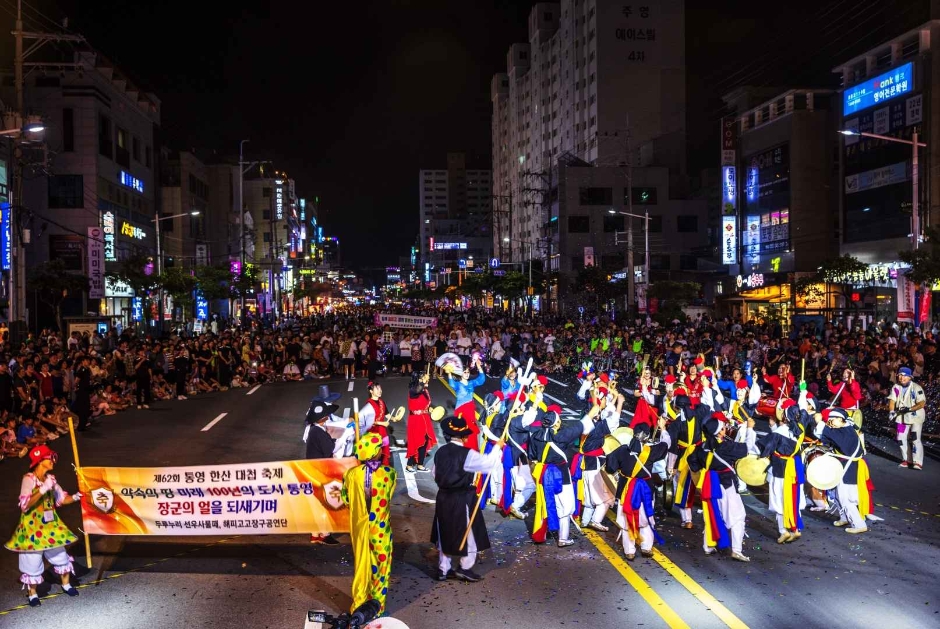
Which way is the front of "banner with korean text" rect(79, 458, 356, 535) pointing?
toward the camera

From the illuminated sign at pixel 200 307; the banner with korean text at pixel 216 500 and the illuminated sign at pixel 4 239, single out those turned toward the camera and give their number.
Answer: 3

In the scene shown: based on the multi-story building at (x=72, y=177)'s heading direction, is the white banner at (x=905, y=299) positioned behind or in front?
in front

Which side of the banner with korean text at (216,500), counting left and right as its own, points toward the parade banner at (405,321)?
back

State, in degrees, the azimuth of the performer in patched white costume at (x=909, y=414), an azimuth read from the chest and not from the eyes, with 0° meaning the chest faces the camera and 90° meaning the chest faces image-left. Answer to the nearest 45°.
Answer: approximately 45°

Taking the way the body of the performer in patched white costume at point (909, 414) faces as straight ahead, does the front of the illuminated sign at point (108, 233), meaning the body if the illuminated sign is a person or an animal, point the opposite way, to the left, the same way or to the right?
to the left

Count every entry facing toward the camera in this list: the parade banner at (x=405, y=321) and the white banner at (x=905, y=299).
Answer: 2

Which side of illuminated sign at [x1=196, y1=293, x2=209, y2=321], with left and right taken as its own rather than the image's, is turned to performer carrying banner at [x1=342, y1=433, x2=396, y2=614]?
front

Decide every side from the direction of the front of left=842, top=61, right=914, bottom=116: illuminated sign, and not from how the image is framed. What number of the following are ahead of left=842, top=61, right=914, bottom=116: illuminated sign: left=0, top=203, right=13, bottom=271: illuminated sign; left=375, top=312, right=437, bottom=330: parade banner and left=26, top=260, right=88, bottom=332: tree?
3

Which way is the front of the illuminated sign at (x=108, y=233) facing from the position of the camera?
facing the viewer

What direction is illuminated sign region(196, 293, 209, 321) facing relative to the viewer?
toward the camera

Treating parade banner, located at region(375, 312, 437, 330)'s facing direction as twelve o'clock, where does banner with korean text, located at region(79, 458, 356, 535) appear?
The banner with korean text is roughly at 12 o'clock from the parade banner.
